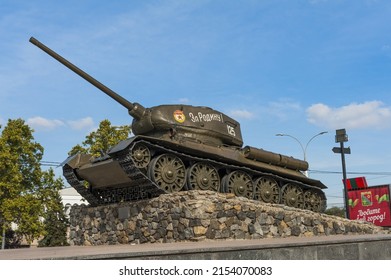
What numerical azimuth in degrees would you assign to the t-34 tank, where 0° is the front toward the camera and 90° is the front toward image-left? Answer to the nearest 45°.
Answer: approximately 45°

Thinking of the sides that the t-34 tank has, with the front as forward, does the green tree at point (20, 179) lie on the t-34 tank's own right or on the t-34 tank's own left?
on the t-34 tank's own right

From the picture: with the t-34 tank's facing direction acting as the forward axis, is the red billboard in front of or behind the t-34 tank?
behind

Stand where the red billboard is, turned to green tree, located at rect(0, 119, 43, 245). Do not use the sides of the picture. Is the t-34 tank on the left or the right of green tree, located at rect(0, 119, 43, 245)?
left

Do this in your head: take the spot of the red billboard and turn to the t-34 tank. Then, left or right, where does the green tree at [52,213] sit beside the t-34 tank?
right
